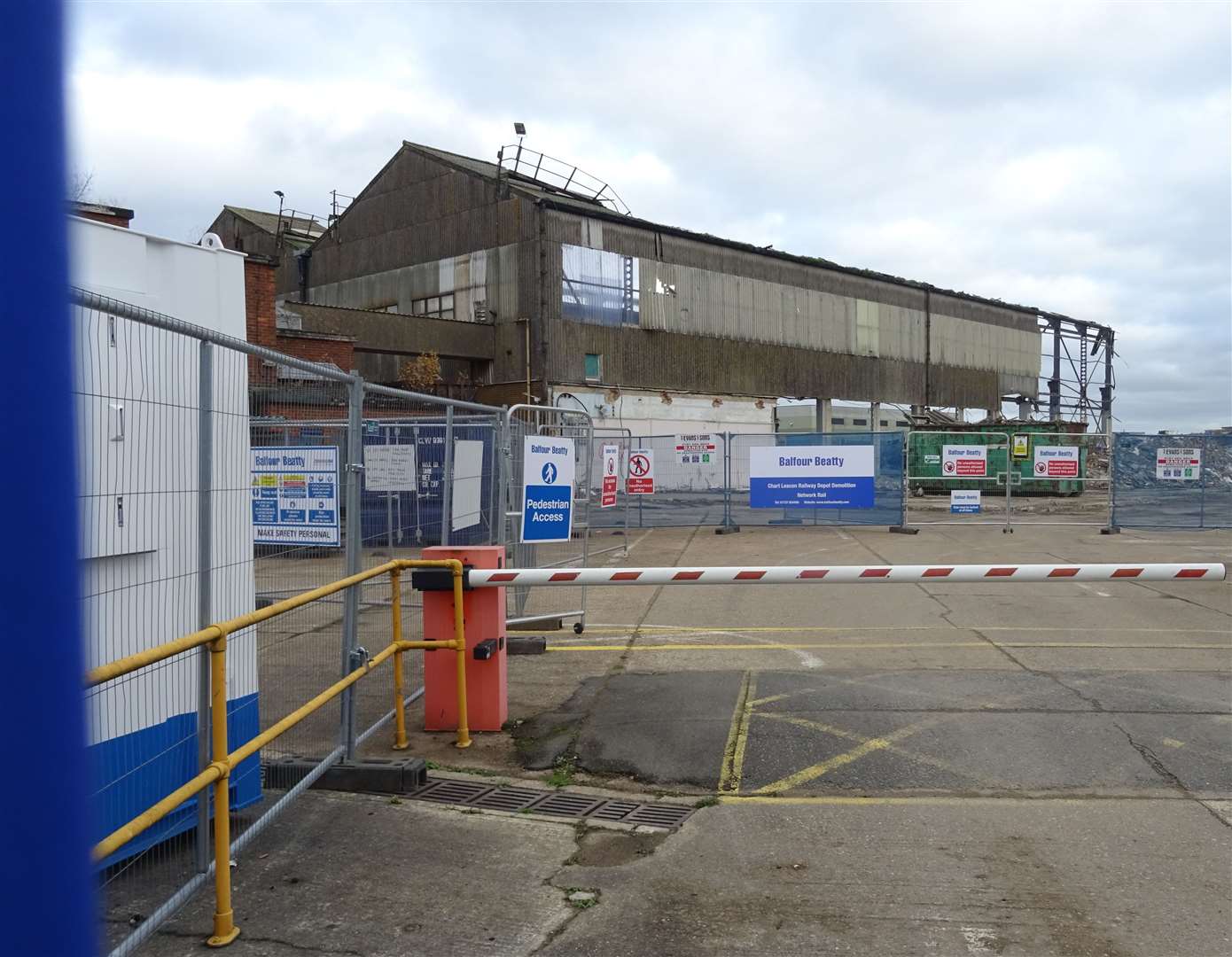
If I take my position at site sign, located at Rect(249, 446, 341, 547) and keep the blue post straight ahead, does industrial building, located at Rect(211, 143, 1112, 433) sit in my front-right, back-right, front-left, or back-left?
back-left

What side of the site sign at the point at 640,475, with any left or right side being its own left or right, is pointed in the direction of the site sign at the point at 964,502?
left

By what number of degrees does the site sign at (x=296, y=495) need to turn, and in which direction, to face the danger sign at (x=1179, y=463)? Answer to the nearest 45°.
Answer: approximately 135° to its left

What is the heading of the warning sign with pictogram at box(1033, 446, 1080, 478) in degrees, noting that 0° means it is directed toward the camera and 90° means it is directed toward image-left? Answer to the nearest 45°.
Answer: approximately 0°

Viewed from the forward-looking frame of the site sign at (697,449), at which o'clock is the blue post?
The blue post is roughly at 12 o'clock from the site sign.

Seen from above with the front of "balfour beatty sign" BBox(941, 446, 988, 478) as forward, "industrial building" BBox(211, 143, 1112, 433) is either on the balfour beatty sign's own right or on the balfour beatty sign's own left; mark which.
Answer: on the balfour beatty sign's own right

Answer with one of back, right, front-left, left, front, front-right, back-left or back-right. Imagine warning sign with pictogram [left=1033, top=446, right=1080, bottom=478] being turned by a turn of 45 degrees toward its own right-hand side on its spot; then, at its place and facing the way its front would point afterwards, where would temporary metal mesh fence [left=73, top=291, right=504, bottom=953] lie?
front-left

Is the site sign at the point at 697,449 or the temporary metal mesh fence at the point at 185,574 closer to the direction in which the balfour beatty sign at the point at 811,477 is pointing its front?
the temporary metal mesh fence

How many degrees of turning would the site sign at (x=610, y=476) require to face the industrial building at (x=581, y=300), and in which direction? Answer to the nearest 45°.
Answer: approximately 135° to its left
